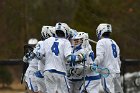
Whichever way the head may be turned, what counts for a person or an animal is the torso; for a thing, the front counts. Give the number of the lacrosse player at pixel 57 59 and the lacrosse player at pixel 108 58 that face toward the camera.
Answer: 0

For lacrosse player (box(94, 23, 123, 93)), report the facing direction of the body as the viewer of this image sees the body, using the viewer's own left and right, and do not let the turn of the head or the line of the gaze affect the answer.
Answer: facing away from the viewer and to the left of the viewer

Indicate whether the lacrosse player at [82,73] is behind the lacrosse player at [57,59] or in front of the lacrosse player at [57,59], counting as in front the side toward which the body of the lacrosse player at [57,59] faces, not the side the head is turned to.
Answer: in front

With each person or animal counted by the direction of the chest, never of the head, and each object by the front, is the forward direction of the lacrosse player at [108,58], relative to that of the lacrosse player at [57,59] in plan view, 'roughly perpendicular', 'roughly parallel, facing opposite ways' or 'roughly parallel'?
roughly perpendicular

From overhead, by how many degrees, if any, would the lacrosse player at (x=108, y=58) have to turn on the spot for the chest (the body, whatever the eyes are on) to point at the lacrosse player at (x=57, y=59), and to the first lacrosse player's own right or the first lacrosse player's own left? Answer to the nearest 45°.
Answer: approximately 90° to the first lacrosse player's own left

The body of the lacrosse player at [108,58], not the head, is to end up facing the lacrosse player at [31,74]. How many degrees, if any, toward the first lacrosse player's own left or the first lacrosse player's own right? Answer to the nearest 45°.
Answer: approximately 45° to the first lacrosse player's own left

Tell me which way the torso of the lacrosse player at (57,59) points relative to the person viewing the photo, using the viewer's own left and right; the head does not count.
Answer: facing away from the viewer and to the right of the viewer
